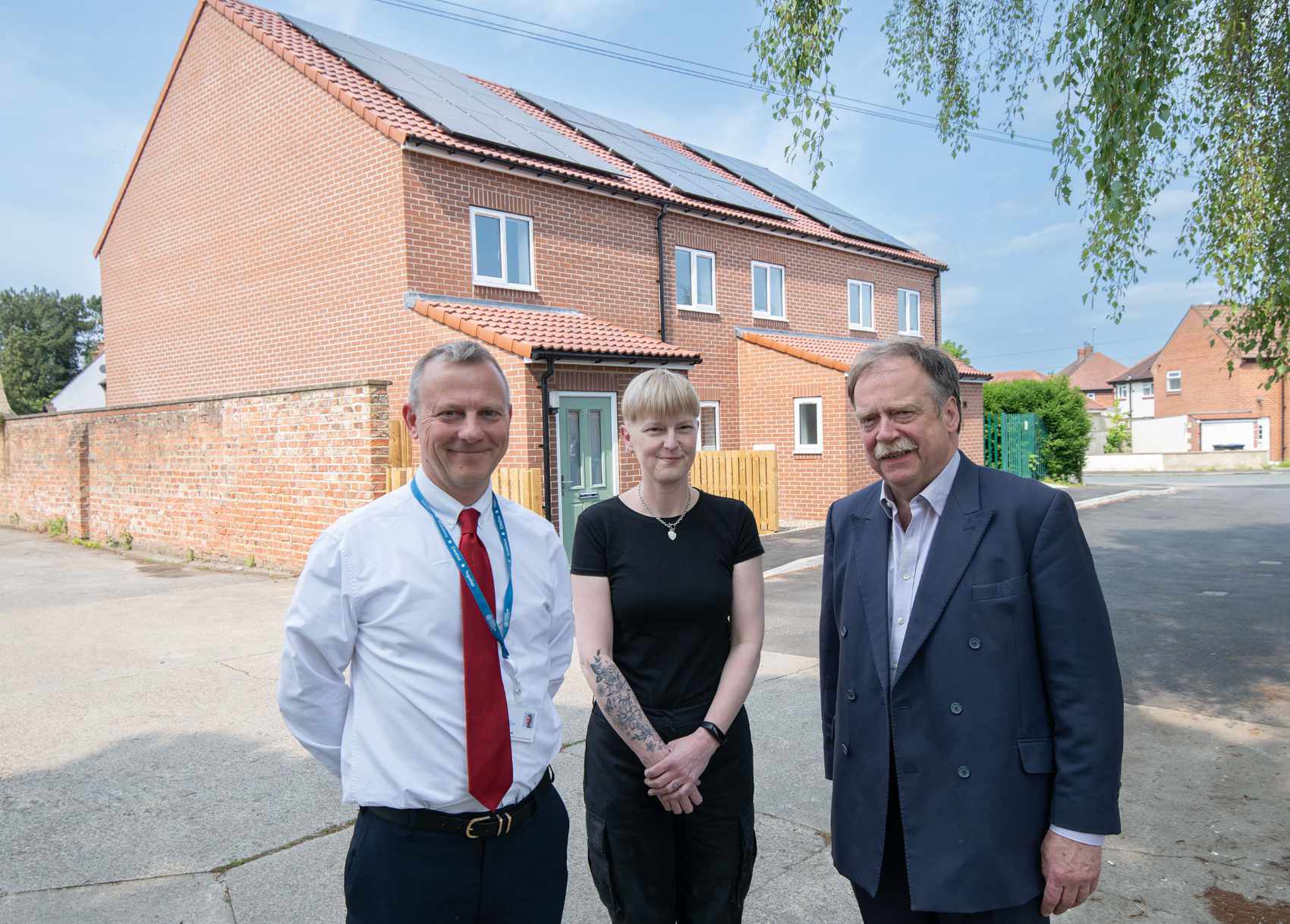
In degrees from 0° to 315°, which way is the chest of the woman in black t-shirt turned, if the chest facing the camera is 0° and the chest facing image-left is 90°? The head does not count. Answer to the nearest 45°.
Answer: approximately 0°

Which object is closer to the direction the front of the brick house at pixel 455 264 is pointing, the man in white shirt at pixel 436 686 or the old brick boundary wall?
the man in white shirt

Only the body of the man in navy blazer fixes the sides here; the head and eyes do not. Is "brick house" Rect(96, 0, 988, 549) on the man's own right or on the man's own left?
on the man's own right

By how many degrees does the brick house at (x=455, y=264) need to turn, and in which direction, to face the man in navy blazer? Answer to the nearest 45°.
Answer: approximately 45° to its right

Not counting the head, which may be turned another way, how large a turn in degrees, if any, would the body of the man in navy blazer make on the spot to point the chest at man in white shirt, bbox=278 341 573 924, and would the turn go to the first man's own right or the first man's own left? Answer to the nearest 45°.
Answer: approximately 45° to the first man's own right

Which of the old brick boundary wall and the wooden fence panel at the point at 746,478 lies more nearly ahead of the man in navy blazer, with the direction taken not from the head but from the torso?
the old brick boundary wall

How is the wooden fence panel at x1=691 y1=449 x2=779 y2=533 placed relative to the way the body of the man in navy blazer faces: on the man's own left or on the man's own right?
on the man's own right

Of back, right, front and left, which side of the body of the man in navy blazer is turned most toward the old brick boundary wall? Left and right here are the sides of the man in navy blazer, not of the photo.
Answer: right
